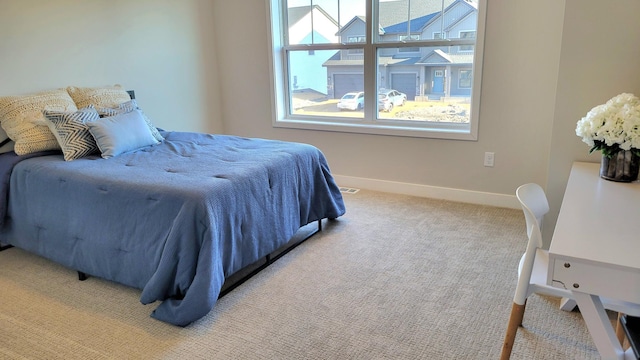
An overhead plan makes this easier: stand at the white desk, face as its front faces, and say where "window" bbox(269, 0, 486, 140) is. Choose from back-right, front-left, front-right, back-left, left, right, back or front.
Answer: front-right

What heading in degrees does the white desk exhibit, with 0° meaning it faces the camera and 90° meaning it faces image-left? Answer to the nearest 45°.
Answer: approximately 90°

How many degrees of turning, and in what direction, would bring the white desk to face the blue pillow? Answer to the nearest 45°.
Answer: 0° — it already faces it

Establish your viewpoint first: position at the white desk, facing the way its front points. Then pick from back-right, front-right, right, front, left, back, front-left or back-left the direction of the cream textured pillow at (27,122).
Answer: front

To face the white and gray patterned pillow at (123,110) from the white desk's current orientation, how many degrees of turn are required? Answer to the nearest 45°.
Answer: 0° — it already faces it

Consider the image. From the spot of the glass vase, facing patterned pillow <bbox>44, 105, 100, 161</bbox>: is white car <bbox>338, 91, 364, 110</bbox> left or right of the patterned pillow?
right

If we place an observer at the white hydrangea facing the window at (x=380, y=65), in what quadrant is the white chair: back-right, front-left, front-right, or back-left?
back-left

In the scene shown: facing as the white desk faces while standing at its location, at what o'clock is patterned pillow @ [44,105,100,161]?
The patterned pillow is roughly at 12 o'clock from the white desk.

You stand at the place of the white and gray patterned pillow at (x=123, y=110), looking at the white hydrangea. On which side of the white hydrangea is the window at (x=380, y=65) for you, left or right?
left

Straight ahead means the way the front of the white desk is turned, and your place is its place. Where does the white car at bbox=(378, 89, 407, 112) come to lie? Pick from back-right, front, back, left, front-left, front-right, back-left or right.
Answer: front-right

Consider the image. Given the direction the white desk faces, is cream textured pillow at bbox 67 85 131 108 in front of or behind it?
in front
